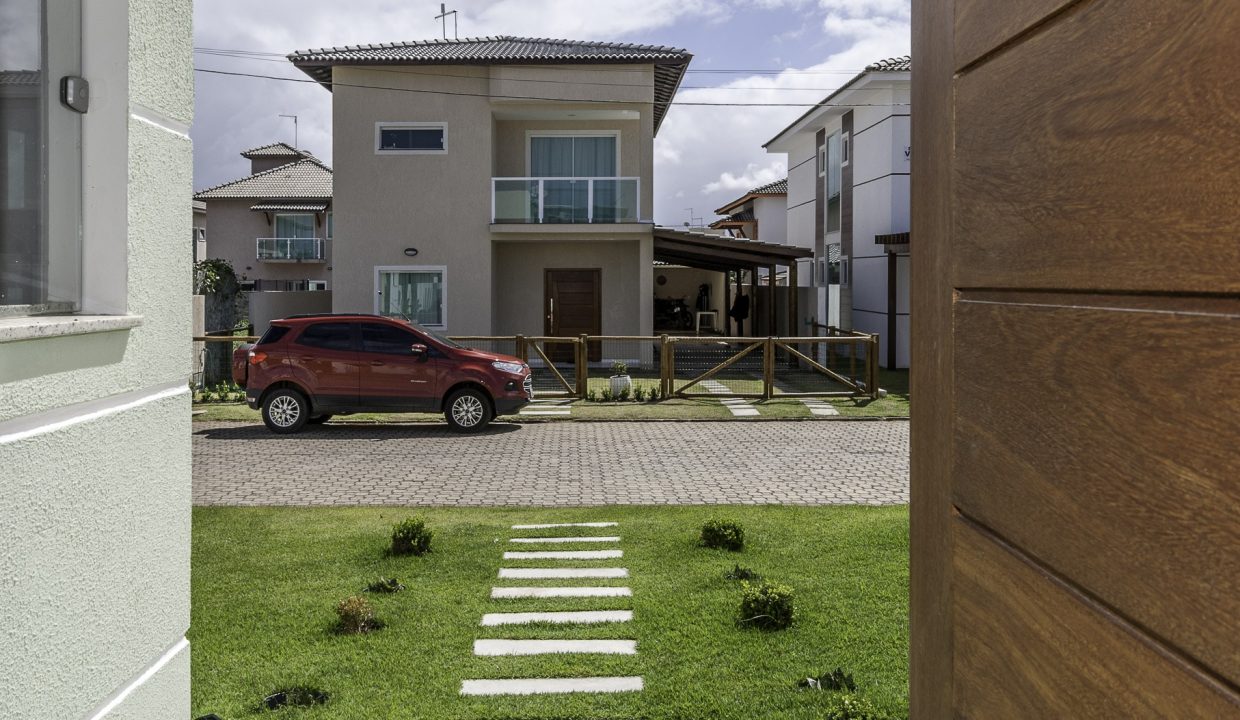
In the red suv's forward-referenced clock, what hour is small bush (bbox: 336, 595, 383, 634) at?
The small bush is roughly at 3 o'clock from the red suv.

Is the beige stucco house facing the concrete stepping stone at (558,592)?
yes

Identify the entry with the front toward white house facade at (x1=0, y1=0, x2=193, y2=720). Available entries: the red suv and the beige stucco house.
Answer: the beige stucco house

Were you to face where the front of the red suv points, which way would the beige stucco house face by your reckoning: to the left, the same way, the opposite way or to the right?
to the right

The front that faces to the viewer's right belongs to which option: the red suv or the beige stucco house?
the red suv

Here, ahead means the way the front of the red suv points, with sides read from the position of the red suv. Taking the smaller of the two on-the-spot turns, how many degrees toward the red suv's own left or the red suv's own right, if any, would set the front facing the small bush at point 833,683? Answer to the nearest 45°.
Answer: approximately 90° to the red suv's own right

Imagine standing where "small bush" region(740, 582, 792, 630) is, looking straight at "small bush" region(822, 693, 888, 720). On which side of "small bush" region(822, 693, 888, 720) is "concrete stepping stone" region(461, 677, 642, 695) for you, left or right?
right

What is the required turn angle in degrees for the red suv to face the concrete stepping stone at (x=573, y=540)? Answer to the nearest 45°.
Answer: approximately 90° to its right

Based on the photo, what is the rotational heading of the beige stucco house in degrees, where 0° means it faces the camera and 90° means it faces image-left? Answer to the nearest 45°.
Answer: approximately 0°

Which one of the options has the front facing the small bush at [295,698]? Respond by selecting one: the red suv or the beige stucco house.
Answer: the beige stucco house

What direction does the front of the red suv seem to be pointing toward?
to the viewer's right

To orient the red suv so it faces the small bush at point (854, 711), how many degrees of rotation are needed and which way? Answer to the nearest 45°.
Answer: approximately 90° to its right

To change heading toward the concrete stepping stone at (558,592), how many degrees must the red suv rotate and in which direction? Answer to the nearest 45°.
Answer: approximately 90° to its right
